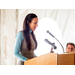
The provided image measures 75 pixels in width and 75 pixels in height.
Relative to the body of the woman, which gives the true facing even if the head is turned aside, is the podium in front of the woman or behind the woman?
in front

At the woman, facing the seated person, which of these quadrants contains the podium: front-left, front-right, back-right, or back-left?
front-right

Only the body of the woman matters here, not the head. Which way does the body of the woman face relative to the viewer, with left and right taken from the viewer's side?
facing the viewer and to the right of the viewer

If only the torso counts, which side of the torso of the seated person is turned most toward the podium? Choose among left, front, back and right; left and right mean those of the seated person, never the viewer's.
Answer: front

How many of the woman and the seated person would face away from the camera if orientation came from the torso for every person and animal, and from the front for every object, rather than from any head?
0

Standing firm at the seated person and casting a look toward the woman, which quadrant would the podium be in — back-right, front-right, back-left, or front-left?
front-left

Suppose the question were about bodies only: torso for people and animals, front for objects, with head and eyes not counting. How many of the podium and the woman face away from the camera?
0
